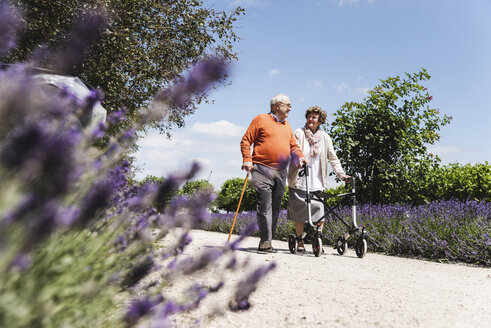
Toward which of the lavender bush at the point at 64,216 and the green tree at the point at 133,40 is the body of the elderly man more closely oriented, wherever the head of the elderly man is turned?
the lavender bush

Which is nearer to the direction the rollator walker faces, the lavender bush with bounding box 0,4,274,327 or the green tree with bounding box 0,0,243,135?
the lavender bush

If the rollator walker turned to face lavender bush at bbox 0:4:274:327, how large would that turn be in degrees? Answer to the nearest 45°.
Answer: approximately 45° to its right

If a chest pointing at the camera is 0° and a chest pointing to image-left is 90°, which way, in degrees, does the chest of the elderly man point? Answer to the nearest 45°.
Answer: approximately 315°

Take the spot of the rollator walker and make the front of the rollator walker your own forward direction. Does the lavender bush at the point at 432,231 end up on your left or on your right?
on your left
